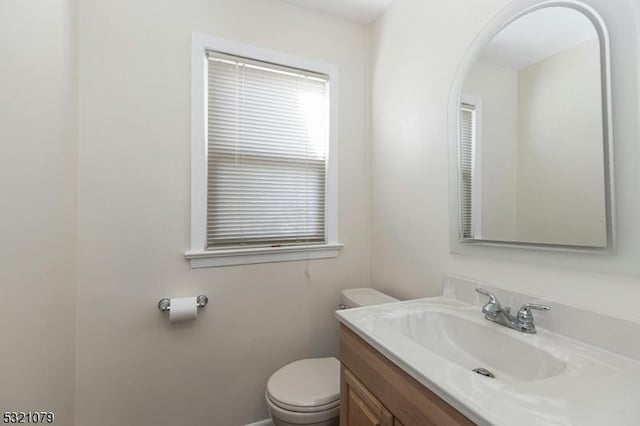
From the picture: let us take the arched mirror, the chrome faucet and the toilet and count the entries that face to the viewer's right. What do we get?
0

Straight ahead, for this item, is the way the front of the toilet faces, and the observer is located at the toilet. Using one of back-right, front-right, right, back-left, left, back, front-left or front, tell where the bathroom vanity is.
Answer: left

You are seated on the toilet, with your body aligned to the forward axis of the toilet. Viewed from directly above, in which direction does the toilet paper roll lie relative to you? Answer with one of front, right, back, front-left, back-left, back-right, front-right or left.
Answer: front-right

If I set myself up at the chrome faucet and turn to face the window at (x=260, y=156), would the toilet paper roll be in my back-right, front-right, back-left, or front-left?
front-left

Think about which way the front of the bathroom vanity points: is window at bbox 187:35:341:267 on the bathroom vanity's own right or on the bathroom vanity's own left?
on the bathroom vanity's own right

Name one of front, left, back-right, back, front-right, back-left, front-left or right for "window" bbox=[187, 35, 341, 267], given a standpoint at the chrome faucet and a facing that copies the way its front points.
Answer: front-right

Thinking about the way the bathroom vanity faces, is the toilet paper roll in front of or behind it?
in front

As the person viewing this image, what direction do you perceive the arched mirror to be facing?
facing the viewer and to the left of the viewer

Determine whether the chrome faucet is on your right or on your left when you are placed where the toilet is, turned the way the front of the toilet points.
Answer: on your left
